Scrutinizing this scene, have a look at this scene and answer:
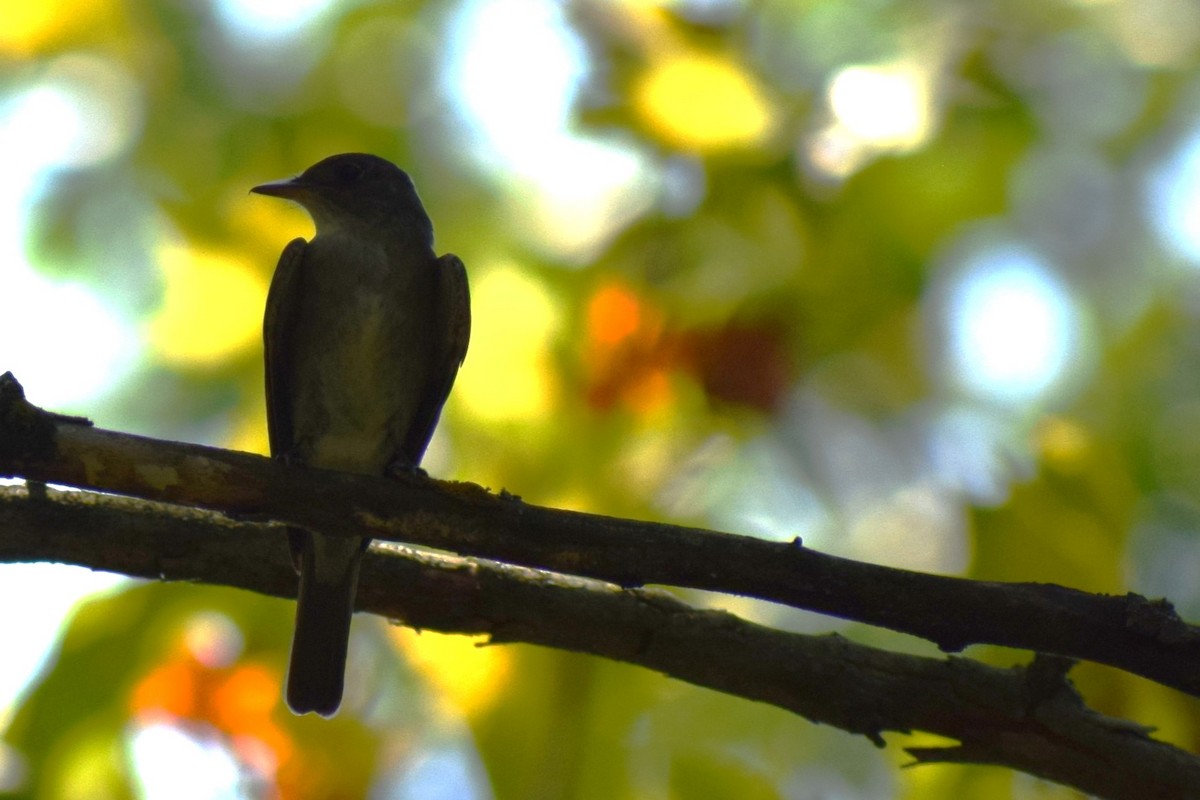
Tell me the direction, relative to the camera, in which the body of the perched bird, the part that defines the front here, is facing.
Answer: toward the camera
